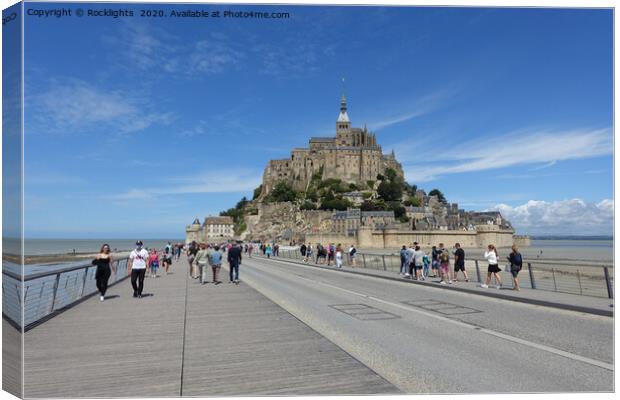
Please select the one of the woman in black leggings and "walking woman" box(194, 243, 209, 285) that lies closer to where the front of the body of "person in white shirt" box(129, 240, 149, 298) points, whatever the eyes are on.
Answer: the woman in black leggings

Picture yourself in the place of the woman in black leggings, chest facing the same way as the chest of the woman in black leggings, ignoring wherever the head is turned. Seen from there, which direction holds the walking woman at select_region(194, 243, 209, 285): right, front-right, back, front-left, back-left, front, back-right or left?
back-left

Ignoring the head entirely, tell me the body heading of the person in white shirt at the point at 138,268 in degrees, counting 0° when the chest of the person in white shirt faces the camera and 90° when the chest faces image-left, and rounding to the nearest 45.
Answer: approximately 0°
